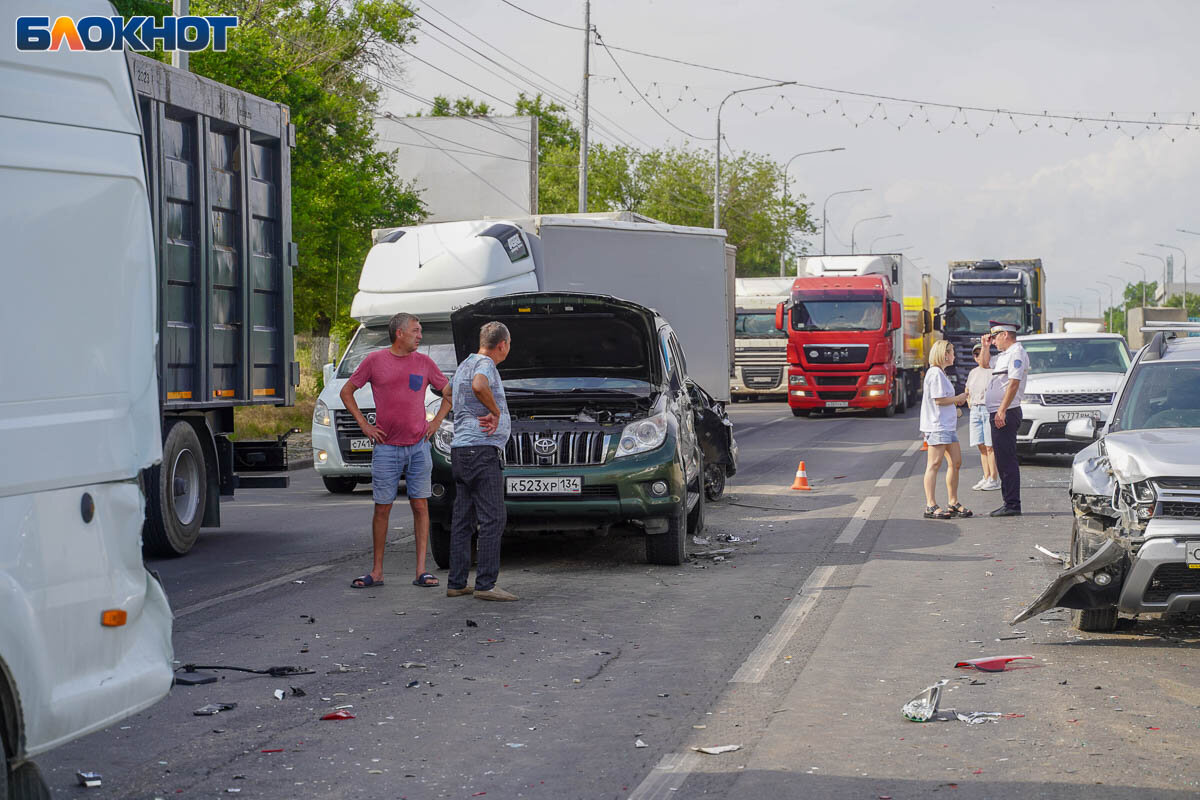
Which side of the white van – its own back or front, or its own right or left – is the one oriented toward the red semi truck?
back

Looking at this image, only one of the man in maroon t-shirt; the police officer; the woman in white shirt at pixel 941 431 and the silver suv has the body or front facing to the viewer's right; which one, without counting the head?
the woman in white shirt

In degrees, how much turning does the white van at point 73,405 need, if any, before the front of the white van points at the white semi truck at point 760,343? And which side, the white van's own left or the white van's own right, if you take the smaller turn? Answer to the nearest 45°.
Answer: approximately 180°

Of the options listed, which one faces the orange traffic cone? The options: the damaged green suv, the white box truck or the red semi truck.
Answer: the red semi truck

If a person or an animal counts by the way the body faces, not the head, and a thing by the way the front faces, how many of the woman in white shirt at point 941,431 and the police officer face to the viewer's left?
1

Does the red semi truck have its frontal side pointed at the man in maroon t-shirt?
yes

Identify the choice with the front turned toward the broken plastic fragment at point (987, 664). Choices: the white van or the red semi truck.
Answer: the red semi truck

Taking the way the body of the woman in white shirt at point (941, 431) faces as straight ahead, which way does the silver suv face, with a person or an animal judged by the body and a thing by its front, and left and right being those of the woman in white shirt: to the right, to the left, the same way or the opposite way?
to the right

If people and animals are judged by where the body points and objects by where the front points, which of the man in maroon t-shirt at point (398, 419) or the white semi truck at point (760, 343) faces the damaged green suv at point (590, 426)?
the white semi truck

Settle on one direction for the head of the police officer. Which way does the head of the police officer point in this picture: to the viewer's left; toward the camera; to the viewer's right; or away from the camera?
to the viewer's left

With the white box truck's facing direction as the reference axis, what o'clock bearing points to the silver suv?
The silver suv is roughly at 10 o'clock from the white box truck.

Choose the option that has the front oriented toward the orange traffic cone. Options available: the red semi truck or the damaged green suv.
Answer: the red semi truck

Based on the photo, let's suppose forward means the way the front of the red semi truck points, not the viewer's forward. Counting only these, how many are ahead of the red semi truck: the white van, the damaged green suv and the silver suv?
3

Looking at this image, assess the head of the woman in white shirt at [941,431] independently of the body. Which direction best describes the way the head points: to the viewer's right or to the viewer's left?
to the viewer's right
